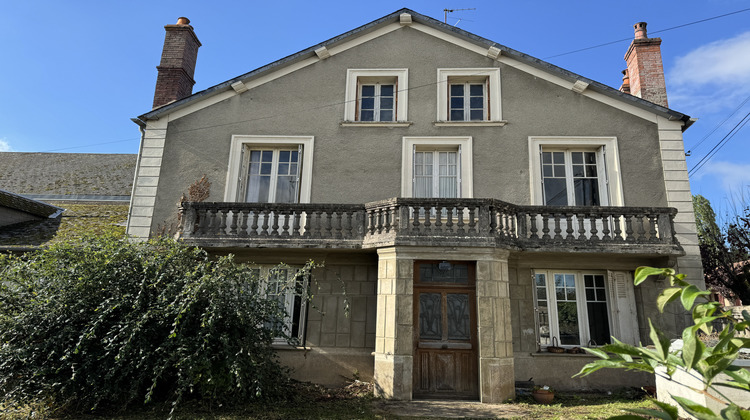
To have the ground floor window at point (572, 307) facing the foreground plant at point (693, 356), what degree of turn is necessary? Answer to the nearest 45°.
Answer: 0° — it already faces it

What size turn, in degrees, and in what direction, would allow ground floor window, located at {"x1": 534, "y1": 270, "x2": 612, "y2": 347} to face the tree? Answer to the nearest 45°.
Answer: approximately 135° to its left

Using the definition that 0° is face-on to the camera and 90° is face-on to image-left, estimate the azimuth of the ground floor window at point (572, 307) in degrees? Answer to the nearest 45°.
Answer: approximately 0°

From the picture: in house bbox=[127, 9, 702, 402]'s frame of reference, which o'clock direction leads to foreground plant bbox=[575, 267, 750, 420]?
The foreground plant is roughly at 12 o'clock from the house.

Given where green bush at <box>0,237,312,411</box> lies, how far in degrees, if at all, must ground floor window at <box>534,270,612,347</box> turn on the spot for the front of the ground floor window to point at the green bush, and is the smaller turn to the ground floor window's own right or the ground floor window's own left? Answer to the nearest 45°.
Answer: approximately 45° to the ground floor window's own right

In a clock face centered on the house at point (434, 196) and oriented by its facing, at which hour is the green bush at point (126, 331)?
The green bush is roughly at 2 o'clock from the house.

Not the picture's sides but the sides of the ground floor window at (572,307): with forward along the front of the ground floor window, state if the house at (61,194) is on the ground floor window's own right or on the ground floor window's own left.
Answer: on the ground floor window's own right

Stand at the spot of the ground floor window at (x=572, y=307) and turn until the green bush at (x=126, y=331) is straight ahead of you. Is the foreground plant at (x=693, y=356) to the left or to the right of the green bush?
left

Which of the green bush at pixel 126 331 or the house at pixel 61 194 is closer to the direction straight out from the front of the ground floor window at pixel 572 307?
the green bush

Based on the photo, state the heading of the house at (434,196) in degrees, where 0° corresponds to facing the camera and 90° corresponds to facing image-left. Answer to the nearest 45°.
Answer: approximately 0°
